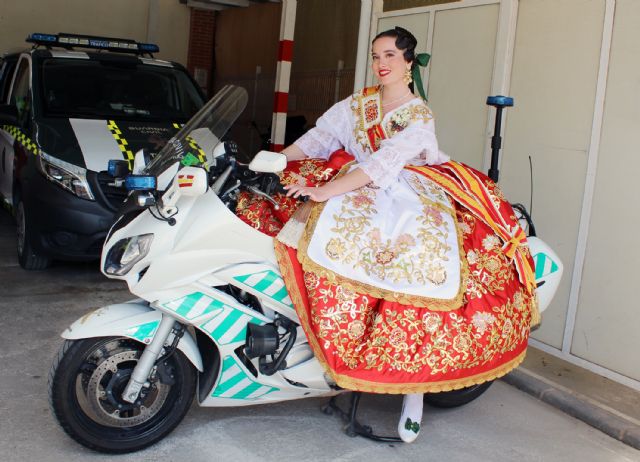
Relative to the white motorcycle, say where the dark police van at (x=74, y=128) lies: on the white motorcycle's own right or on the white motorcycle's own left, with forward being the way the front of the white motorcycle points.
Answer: on the white motorcycle's own right

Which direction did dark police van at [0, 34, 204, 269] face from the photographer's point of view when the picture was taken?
facing the viewer and to the right of the viewer

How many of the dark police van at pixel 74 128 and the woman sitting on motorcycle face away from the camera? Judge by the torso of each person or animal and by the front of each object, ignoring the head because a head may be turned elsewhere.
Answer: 0

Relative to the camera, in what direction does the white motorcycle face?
facing the viewer and to the left of the viewer

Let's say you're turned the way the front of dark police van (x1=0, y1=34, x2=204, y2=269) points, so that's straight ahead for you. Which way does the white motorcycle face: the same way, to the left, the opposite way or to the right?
to the right

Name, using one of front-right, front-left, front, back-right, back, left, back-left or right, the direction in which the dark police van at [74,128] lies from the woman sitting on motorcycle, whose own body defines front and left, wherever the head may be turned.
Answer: right
